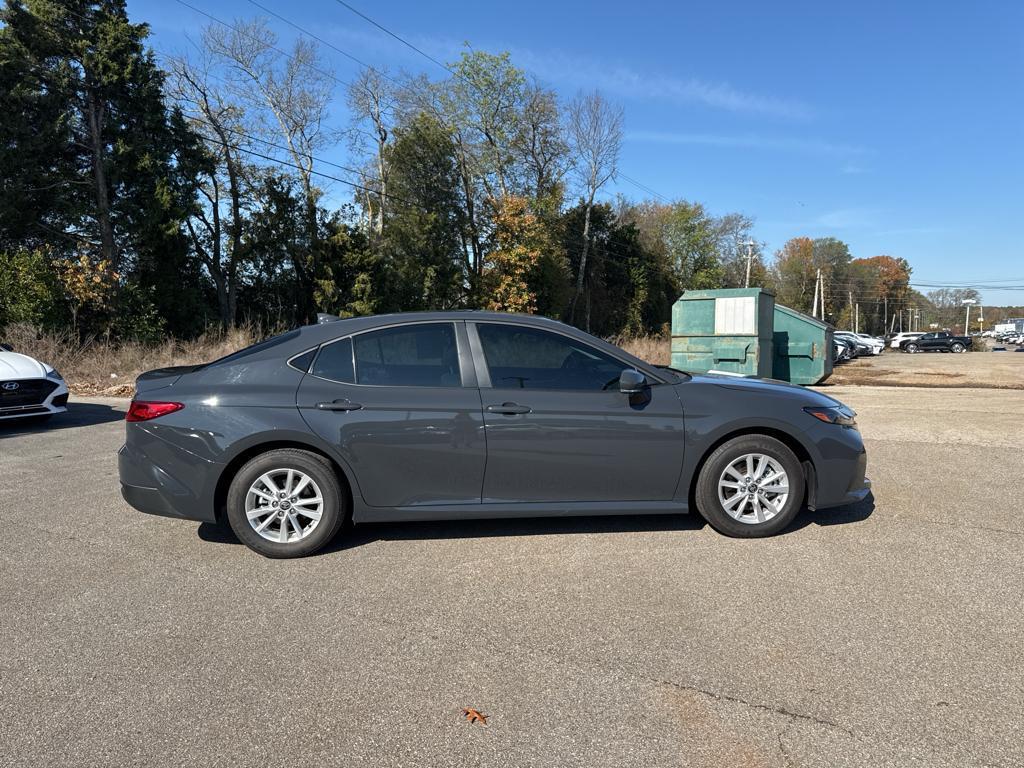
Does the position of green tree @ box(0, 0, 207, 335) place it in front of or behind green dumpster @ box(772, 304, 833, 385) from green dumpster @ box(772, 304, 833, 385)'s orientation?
behind

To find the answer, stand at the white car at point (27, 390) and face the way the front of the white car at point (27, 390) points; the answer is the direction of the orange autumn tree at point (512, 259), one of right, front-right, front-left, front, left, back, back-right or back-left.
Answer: left

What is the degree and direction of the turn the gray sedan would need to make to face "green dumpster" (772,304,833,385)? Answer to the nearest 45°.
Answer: approximately 45° to its left

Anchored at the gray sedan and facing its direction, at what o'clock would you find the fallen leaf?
The fallen leaf is roughly at 3 o'clock from the gray sedan.

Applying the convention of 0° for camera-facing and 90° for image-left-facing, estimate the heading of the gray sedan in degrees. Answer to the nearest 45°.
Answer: approximately 270°

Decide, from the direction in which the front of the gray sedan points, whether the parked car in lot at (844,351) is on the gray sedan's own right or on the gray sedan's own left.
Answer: on the gray sedan's own left

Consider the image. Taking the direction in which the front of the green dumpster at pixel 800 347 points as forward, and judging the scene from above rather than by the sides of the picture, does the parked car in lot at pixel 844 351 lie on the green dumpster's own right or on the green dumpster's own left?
on the green dumpster's own left
